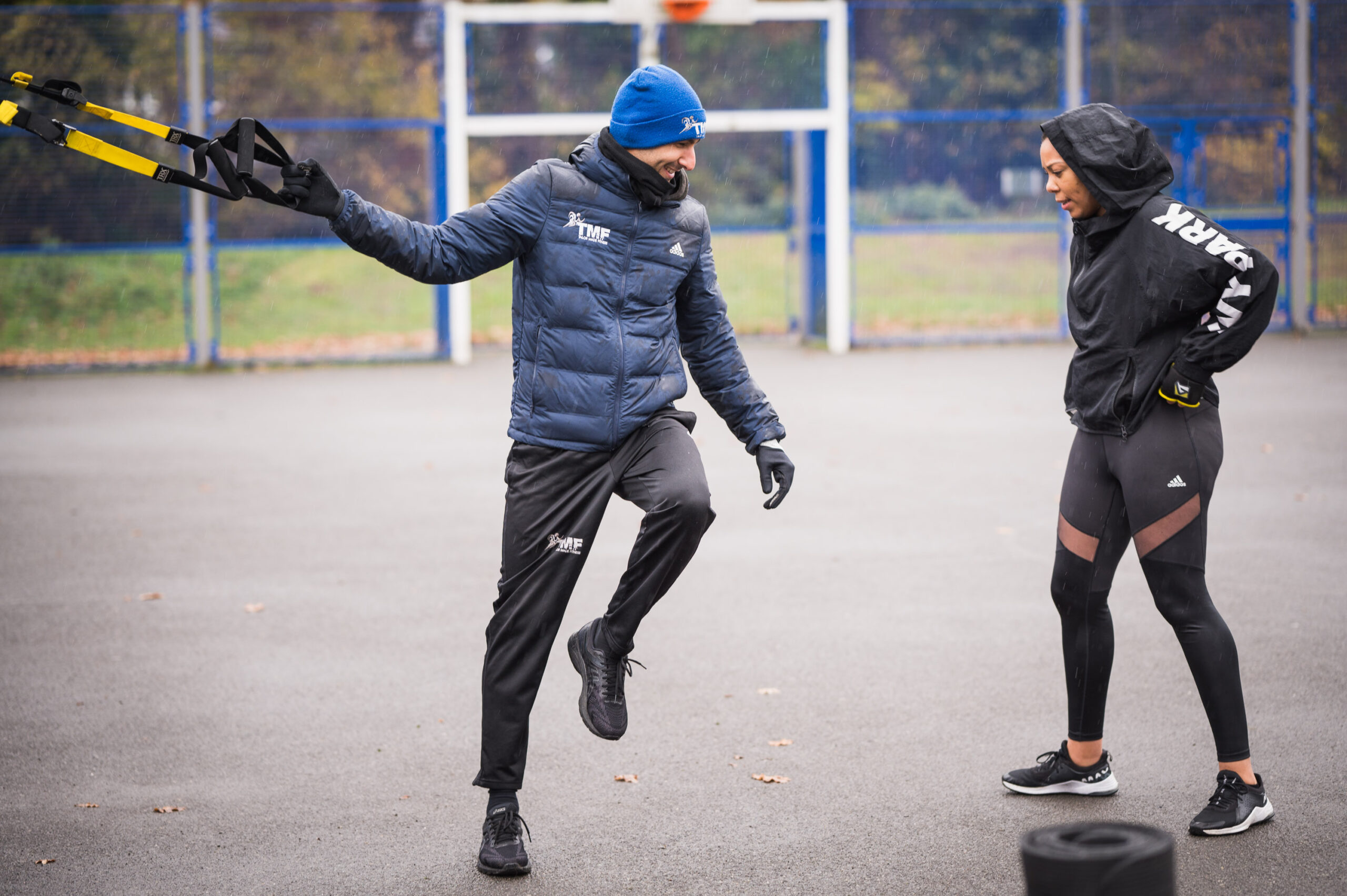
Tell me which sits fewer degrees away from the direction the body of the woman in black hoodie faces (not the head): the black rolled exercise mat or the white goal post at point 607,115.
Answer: the black rolled exercise mat

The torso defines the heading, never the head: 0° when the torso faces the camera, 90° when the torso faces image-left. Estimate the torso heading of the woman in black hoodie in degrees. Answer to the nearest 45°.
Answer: approximately 45°

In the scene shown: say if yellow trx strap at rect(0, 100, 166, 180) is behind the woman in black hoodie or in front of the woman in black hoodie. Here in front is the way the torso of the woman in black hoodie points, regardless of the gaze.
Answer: in front

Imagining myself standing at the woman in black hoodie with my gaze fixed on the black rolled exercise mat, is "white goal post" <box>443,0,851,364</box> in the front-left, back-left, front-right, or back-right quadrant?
back-right

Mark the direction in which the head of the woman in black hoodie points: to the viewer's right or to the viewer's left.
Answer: to the viewer's left

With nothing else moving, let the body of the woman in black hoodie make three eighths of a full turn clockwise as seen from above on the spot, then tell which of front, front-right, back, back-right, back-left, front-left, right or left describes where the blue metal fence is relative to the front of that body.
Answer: front

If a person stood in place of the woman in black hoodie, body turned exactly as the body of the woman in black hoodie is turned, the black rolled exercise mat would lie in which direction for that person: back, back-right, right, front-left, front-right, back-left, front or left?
front-left

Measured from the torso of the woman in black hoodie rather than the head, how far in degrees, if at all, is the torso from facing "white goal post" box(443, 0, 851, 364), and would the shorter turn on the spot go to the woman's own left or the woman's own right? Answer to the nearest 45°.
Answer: approximately 90° to the woman's own right
